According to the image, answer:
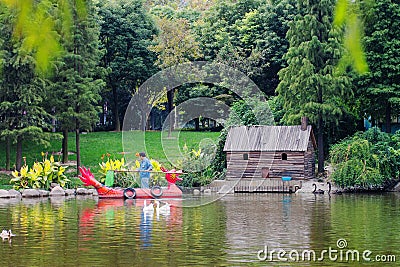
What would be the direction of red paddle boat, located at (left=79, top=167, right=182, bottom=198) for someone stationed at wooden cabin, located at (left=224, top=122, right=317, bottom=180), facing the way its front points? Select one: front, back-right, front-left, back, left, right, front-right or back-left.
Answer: front-right

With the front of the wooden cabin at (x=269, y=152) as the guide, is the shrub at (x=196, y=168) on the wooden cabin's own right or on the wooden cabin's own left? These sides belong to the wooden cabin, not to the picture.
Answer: on the wooden cabin's own right

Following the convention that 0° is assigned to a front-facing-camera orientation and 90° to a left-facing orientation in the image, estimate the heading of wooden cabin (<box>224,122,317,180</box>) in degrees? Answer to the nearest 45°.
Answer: approximately 0°

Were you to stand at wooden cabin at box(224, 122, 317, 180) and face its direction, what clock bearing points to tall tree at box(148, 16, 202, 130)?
The tall tree is roughly at 5 o'clock from the wooden cabin.

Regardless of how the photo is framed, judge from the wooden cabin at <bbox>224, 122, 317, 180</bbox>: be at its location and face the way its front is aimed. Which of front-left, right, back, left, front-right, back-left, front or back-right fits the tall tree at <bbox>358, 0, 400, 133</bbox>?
left

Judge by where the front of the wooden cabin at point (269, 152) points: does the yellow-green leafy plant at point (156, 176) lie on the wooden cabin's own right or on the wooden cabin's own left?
on the wooden cabin's own right

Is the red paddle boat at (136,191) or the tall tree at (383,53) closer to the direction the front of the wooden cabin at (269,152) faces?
the red paddle boat

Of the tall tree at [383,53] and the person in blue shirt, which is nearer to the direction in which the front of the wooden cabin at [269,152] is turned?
the person in blue shirt

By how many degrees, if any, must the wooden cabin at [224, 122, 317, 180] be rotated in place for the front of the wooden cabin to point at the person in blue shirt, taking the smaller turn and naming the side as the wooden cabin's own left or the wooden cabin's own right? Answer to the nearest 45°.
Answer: approximately 45° to the wooden cabin's own right
